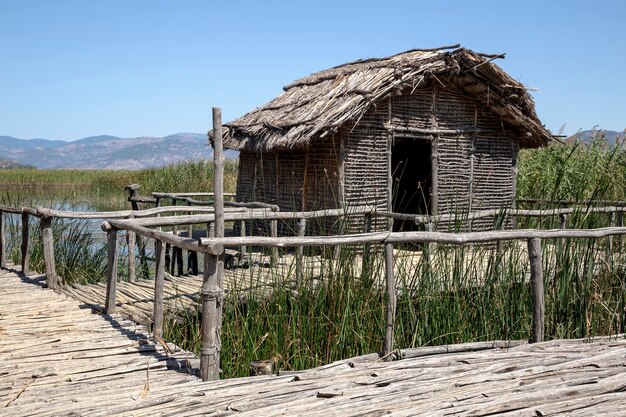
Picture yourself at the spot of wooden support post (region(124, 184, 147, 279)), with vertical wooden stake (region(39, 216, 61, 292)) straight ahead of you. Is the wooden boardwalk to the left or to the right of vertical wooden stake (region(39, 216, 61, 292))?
left

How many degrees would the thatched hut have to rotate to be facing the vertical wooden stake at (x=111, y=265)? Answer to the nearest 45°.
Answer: approximately 90° to its right

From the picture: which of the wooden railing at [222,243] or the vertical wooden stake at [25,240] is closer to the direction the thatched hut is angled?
the wooden railing

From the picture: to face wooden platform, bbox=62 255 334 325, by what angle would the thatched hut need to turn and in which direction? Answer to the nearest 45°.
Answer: approximately 90° to its right

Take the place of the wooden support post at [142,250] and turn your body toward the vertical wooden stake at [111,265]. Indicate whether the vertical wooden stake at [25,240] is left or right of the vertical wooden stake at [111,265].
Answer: right

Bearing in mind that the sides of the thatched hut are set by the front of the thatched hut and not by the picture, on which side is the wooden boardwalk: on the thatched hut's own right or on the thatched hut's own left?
on the thatched hut's own right

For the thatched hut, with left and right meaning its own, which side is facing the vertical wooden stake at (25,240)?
right

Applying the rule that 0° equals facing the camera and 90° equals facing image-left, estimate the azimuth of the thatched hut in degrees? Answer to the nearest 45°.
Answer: approximately 315°
